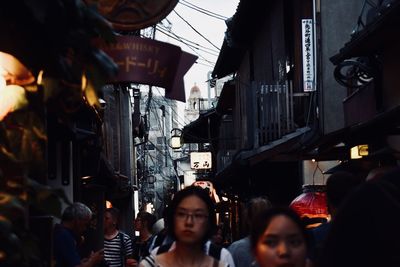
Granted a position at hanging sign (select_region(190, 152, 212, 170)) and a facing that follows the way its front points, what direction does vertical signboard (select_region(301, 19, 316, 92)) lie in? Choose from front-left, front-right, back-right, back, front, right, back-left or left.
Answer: front

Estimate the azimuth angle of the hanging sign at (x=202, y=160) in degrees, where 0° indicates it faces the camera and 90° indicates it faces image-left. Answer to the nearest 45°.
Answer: approximately 0°

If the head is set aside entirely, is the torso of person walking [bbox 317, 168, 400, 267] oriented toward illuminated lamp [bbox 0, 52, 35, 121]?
no

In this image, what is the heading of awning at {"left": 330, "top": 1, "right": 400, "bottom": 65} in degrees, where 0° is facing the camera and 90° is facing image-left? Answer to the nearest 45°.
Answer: approximately 90°

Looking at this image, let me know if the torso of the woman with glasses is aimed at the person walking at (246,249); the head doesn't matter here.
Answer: no

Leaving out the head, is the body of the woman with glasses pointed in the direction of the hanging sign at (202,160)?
no

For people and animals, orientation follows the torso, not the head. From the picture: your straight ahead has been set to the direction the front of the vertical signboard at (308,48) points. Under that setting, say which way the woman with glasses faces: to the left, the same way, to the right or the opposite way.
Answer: the same way

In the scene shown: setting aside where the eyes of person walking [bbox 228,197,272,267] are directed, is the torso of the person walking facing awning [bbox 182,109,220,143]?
yes

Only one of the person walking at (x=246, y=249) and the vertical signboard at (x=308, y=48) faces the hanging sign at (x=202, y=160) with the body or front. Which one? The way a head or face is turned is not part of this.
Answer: the person walking

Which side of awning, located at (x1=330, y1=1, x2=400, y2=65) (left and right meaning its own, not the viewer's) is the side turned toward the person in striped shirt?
front

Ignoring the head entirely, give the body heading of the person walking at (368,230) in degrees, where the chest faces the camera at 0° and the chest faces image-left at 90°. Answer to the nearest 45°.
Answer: approximately 180°

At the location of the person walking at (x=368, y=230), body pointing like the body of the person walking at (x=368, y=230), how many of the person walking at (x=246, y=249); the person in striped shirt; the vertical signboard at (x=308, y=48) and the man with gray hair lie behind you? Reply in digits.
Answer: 0

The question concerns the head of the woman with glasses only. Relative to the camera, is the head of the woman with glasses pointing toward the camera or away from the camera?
toward the camera

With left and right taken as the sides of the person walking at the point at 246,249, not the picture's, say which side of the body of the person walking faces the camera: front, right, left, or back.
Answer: back
